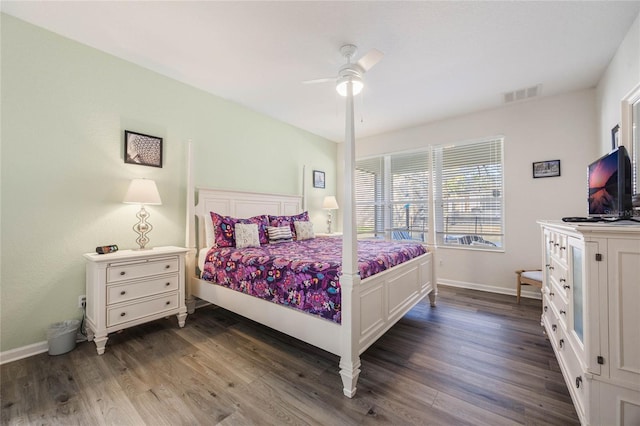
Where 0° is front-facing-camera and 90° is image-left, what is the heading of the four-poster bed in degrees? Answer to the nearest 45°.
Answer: approximately 315°

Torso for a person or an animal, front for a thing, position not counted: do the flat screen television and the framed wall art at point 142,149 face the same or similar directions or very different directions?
very different directions

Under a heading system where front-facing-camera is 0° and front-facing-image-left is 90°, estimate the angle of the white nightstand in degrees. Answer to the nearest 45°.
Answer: approximately 315°

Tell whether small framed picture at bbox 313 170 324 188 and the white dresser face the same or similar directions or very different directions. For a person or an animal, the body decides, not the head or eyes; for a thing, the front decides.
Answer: very different directions

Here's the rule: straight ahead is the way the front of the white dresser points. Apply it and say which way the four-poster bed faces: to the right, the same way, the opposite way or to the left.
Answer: the opposite way

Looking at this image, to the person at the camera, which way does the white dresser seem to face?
facing to the left of the viewer

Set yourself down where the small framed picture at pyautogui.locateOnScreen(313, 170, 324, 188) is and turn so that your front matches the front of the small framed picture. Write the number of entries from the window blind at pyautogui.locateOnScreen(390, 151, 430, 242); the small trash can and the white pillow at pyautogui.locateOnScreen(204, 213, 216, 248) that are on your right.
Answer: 2

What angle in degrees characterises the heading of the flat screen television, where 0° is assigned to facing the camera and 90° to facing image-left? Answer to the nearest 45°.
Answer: approximately 45°

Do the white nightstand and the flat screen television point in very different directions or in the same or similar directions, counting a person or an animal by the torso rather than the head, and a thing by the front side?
very different directions

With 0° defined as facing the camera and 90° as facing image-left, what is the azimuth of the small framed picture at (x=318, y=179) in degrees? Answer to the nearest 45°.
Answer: approximately 315°
